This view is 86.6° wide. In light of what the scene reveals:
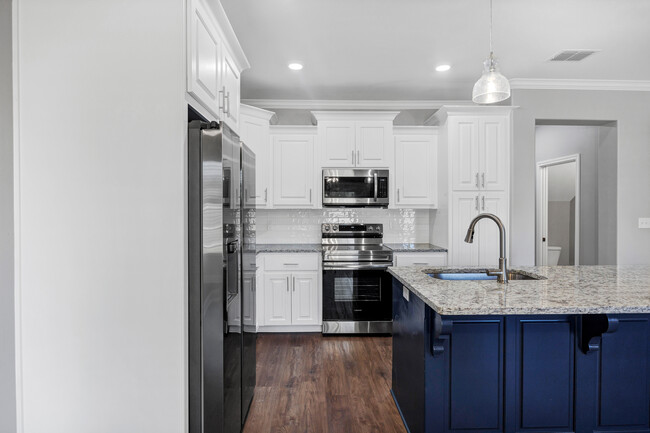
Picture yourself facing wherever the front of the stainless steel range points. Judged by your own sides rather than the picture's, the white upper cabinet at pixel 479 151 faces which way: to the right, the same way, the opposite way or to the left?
the same way

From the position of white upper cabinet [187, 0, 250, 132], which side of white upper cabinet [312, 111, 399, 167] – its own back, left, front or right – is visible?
front

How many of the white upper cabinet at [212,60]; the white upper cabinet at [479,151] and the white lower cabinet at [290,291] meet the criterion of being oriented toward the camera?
2

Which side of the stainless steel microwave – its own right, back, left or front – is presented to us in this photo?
front

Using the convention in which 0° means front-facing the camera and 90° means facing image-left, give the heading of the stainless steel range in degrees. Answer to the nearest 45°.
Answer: approximately 0°

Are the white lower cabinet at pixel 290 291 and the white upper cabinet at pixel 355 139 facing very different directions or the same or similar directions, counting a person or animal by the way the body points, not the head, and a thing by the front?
same or similar directions

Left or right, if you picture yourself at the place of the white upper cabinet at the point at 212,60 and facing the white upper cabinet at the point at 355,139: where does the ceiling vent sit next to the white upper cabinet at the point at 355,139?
right

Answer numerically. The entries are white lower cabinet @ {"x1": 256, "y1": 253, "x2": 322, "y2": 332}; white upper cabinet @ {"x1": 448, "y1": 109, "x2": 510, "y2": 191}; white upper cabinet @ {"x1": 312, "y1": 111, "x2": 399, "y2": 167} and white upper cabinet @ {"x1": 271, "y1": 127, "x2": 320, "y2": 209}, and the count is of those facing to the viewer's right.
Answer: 0

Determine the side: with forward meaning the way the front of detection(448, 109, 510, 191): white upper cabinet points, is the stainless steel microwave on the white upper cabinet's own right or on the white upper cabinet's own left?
on the white upper cabinet's own right

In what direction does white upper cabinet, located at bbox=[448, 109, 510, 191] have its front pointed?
toward the camera

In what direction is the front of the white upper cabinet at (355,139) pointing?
toward the camera

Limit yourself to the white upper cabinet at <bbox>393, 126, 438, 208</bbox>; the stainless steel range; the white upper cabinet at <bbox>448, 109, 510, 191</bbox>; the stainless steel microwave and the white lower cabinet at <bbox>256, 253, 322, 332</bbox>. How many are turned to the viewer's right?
0

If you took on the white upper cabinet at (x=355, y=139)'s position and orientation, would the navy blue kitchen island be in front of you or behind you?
in front

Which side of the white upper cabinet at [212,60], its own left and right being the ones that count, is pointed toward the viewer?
right

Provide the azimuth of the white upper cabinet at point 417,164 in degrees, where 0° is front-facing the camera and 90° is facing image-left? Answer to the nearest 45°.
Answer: approximately 0°
